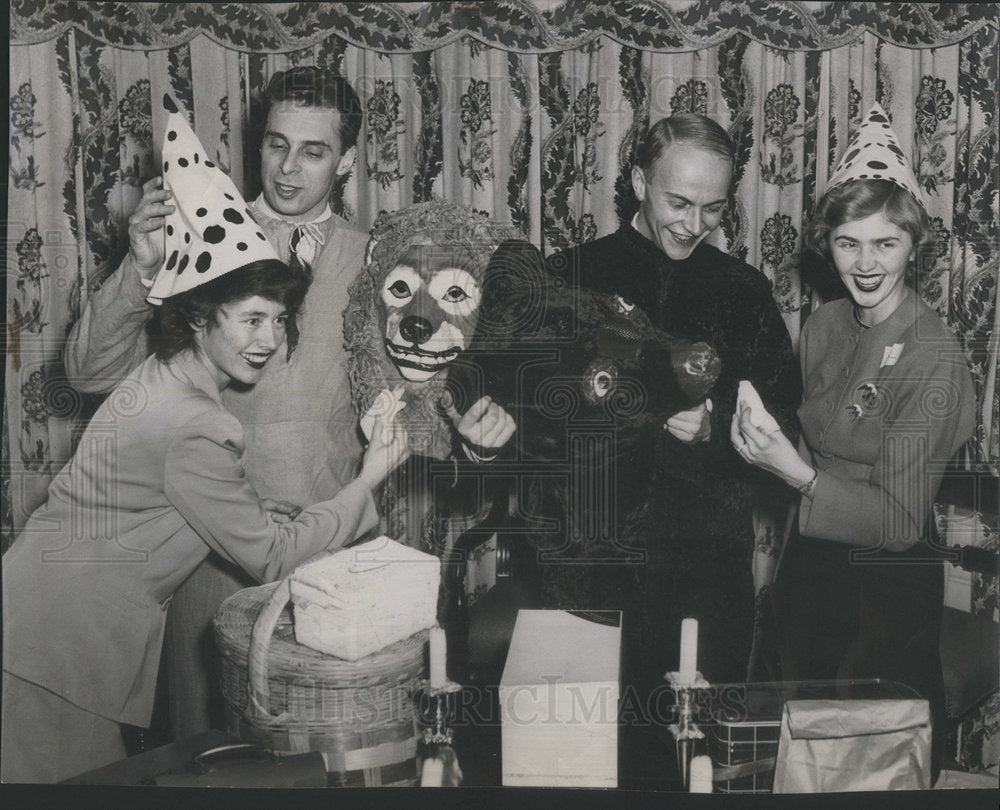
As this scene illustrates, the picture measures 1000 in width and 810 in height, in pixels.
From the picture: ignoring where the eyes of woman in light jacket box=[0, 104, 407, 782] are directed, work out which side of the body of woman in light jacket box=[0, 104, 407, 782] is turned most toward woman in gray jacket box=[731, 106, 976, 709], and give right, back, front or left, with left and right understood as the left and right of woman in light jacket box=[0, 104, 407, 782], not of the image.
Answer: front

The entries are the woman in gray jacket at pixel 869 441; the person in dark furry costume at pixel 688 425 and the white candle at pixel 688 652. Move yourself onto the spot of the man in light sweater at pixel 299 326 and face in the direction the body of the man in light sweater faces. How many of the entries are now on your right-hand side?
0

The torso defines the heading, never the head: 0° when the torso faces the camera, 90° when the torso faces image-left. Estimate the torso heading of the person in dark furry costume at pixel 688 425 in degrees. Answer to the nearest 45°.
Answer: approximately 0°

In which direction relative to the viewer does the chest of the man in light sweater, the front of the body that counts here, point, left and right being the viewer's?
facing the viewer

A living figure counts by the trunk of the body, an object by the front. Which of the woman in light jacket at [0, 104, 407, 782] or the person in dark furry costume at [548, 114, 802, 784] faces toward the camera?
the person in dark furry costume

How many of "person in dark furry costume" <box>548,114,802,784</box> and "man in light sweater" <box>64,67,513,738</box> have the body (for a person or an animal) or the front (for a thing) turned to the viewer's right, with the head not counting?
0

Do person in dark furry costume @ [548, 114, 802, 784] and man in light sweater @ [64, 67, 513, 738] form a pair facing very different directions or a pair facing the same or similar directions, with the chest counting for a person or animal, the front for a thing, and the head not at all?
same or similar directions

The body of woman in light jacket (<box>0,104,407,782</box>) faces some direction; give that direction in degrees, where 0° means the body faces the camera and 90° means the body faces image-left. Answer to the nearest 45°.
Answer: approximately 270°

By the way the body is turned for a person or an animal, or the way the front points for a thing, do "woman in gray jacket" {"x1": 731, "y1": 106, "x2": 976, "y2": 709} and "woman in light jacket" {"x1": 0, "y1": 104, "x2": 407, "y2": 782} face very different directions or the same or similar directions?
very different directions

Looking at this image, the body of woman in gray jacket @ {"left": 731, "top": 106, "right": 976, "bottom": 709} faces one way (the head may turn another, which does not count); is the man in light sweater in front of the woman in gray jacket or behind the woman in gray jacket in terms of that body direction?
in front

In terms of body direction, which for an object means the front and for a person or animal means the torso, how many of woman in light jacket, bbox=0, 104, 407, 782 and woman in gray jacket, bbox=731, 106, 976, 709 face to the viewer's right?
1
